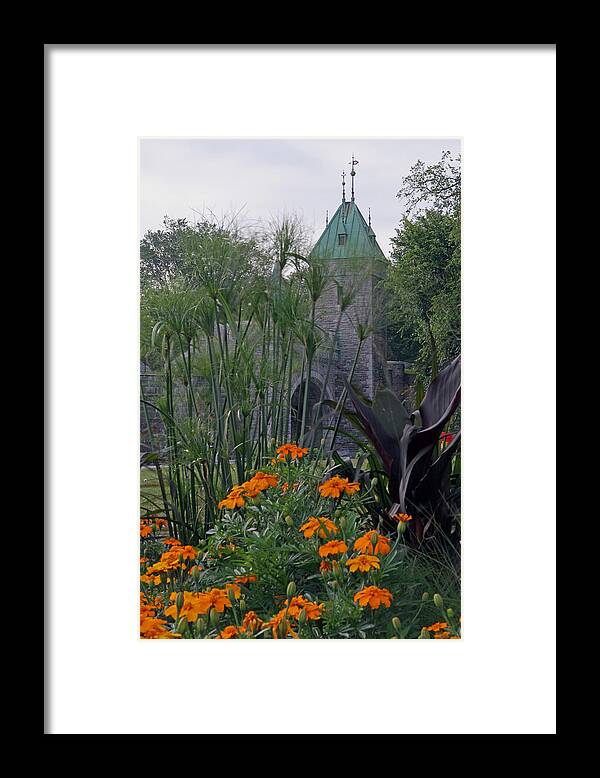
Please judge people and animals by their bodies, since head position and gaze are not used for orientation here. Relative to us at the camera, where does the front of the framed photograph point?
facing the viewer
